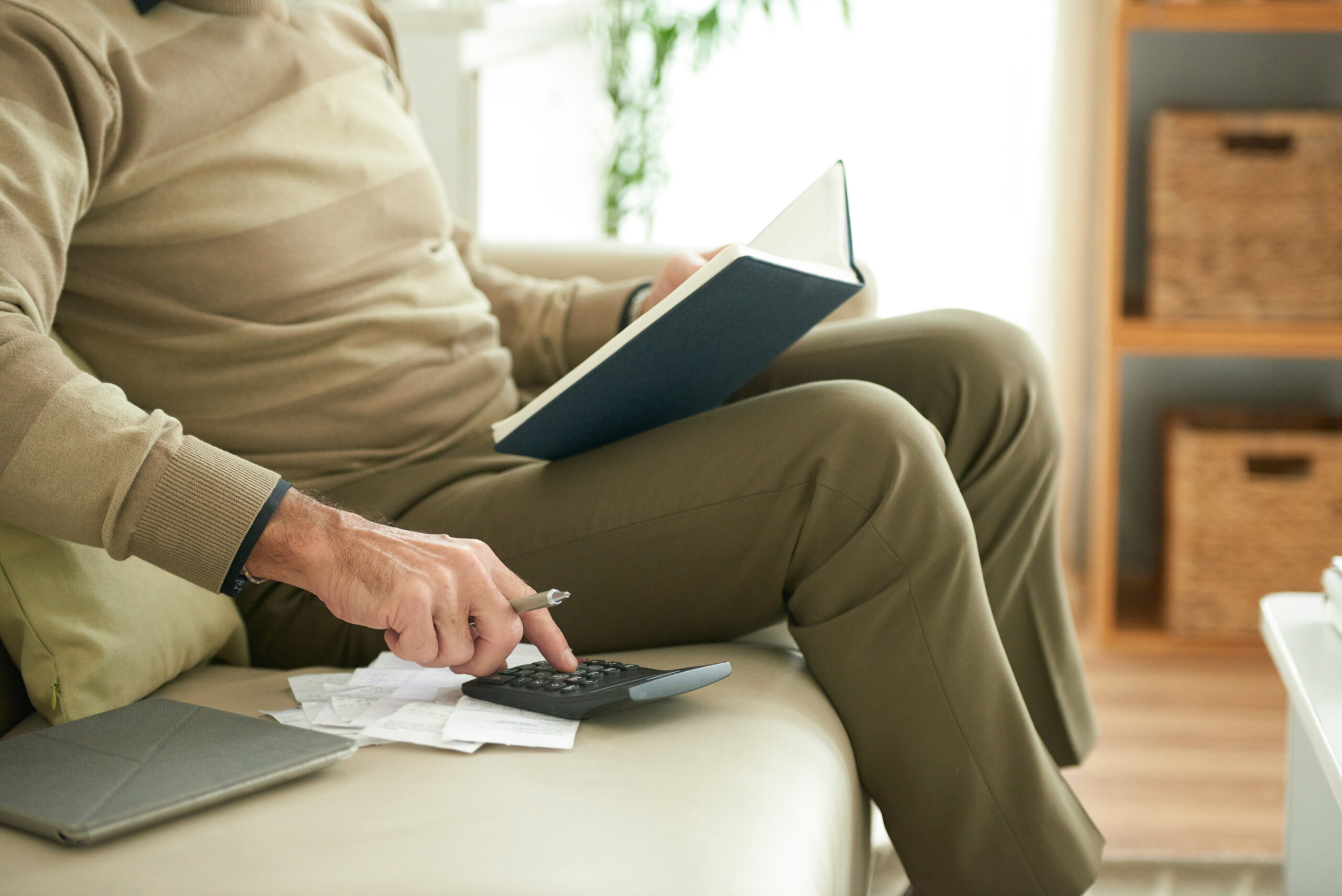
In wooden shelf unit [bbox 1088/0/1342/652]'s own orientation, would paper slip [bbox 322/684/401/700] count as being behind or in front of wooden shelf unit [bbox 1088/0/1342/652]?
in front

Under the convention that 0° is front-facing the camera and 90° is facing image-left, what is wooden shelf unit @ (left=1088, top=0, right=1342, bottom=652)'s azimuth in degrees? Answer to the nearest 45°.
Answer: approximately 0°

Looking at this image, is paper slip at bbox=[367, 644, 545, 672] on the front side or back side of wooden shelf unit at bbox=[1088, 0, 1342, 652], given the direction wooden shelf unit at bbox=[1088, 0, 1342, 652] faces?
on the front side

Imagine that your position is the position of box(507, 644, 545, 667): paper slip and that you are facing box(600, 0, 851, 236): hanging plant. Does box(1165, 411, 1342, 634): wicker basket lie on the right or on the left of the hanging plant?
right

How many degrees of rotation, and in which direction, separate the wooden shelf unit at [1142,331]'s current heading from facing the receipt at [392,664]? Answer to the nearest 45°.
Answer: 0° — it already faces it

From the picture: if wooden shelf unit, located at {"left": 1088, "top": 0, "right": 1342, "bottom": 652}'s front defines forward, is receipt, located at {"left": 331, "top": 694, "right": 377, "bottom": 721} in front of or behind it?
in front

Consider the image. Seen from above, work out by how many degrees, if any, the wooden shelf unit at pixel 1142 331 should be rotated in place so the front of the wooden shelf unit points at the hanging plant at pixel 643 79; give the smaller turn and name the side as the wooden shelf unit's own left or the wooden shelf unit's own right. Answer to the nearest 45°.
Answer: approximately 90° to the wooden shelf unit's own right
